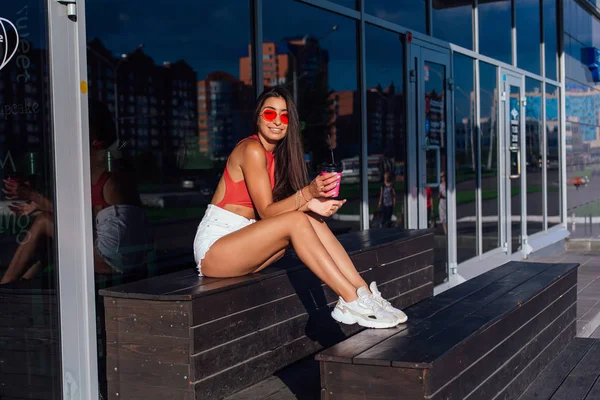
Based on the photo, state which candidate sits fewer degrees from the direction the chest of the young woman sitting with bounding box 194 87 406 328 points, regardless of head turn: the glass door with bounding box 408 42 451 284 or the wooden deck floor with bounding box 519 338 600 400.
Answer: the wooden deck floor

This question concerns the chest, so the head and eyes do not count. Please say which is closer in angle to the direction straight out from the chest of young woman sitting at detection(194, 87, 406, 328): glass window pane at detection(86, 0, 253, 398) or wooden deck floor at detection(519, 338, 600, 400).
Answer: the wooden deck floor

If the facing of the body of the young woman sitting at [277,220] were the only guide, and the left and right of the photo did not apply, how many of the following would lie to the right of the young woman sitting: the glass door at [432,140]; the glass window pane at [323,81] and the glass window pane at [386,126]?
0

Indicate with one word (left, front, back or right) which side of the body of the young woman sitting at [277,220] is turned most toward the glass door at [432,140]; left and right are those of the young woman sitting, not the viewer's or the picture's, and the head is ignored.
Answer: left

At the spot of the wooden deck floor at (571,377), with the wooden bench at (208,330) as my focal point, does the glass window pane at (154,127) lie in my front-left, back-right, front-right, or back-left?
front-right

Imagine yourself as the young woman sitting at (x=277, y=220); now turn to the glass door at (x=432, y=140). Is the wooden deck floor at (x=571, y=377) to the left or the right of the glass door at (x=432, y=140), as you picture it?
right

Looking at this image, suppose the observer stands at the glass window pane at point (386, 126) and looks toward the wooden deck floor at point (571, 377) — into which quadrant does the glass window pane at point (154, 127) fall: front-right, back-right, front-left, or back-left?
front-right

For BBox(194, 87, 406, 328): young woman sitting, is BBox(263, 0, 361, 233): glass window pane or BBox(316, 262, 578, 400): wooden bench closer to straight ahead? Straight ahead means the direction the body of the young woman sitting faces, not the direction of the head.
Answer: the wooden bench

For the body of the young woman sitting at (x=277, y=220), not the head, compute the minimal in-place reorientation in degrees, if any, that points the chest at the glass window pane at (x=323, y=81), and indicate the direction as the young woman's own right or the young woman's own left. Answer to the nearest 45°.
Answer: approximately 90° to the young woman's own left

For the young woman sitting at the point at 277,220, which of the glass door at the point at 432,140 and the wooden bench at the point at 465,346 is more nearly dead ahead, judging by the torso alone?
the wooden bench

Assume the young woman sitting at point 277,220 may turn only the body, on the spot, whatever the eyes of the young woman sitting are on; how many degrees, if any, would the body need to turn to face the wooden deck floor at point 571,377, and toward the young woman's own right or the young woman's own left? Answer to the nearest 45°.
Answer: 0° — they already face it

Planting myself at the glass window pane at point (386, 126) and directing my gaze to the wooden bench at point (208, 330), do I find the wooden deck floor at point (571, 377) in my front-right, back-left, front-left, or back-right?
front-left

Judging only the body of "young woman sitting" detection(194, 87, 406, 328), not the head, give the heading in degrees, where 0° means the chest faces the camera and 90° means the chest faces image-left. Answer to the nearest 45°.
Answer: approximately 270°
